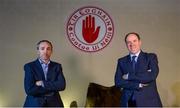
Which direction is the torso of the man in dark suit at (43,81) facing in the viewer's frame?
toward the camera

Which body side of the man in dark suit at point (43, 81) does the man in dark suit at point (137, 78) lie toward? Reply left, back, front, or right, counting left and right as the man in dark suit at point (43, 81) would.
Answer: left
